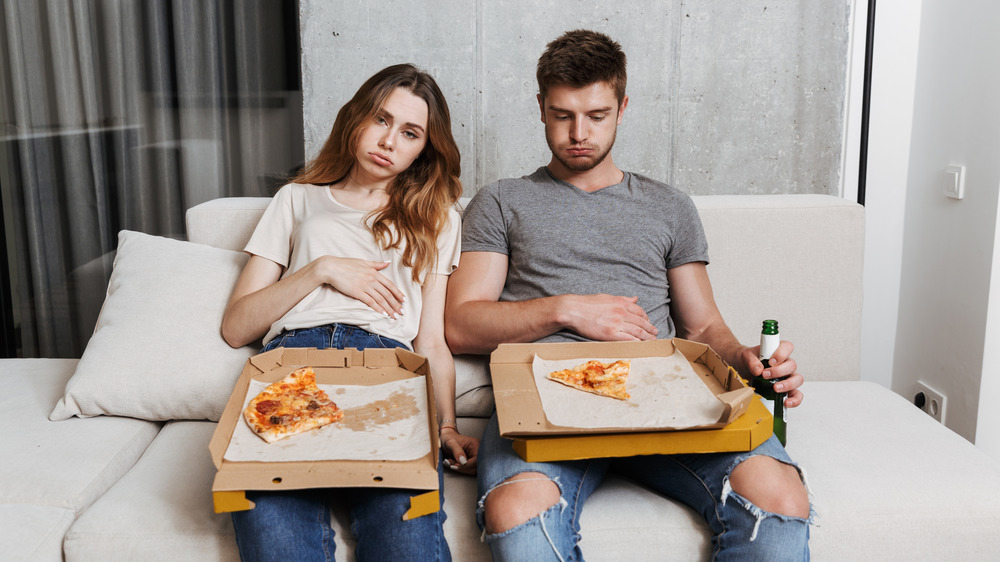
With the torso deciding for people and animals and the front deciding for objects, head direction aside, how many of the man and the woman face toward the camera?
2

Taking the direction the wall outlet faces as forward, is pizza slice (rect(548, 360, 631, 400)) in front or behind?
in front

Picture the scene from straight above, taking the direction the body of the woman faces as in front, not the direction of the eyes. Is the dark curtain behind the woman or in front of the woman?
behind

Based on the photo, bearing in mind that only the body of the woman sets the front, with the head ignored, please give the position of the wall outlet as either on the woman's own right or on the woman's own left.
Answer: on the woman's own left

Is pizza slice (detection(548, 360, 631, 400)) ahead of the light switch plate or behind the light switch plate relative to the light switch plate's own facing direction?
ahead

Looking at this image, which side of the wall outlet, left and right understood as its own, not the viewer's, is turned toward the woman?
front

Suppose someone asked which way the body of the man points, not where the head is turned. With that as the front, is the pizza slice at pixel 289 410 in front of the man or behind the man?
in front

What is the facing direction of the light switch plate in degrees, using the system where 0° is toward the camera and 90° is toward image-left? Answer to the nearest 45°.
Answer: approximately 45°
